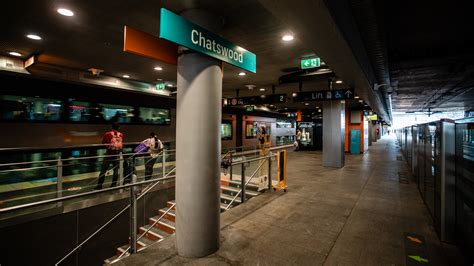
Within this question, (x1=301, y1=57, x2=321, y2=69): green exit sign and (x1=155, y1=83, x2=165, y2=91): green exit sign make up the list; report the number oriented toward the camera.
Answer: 2

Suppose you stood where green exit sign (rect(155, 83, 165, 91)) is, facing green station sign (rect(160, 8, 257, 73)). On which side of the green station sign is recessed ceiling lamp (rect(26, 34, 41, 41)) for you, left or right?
right

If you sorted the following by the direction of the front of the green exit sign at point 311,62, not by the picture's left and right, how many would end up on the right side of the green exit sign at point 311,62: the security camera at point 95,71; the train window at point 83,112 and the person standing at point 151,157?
3

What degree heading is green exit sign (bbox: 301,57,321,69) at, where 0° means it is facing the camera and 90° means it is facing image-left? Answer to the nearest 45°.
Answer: approximately 0°

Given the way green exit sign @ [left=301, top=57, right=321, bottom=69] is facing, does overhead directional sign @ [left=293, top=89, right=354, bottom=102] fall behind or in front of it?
behind

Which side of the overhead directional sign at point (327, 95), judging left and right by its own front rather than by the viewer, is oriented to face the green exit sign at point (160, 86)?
right

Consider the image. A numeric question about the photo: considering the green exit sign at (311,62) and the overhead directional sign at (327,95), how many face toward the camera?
2

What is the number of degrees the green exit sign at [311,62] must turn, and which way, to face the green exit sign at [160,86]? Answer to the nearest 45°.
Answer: approximately 90° to its right

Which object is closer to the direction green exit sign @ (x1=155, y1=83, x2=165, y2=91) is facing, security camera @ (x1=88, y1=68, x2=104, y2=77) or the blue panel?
the security camera
